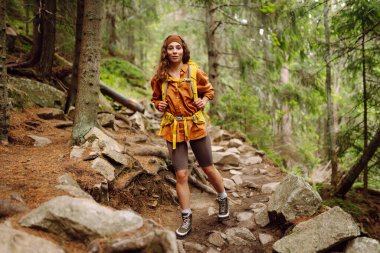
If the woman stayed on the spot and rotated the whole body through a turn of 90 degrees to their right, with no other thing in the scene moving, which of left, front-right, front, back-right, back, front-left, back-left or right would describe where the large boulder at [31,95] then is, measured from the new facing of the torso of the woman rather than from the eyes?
front-right

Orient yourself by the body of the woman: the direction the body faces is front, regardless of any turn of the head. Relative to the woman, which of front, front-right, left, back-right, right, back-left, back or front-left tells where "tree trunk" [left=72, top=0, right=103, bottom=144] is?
back-right

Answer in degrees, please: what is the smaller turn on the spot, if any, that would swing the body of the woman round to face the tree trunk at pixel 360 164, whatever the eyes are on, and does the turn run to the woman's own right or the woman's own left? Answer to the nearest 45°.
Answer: approximately 135° to the woman's own left

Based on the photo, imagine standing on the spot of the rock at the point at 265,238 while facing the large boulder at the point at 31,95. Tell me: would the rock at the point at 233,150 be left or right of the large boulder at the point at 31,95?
right

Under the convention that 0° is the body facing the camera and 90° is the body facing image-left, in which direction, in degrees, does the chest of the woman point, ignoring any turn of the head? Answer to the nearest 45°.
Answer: approximately 0°

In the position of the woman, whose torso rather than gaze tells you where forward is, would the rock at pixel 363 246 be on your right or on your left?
on your left
